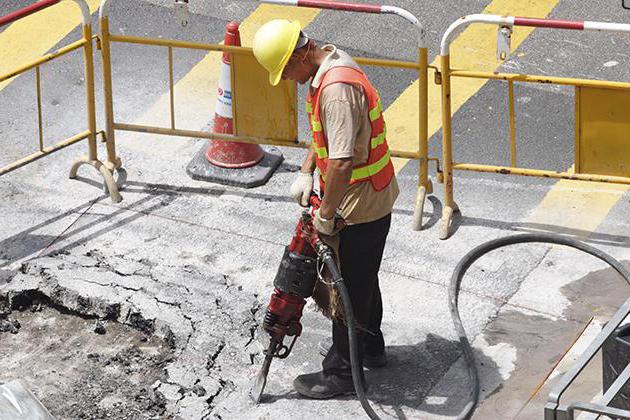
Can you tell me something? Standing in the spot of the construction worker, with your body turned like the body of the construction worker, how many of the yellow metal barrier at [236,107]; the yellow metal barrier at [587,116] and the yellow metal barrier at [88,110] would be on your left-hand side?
0

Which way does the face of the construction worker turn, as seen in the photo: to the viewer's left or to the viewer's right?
to the viewer's left

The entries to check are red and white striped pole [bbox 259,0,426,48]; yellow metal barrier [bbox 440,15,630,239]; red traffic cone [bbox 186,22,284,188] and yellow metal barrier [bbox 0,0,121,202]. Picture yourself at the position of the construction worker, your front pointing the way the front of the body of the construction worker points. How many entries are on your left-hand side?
0

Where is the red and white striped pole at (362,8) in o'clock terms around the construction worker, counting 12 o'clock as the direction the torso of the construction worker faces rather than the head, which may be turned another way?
The red and white striped pole is roughly at 3 o'clock from the construction worker.

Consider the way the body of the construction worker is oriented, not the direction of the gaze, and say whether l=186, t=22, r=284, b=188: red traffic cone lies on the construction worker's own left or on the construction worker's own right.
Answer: on the construction worker's own right

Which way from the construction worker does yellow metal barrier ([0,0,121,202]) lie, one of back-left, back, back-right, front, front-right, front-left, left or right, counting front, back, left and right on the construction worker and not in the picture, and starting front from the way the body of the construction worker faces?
front-right

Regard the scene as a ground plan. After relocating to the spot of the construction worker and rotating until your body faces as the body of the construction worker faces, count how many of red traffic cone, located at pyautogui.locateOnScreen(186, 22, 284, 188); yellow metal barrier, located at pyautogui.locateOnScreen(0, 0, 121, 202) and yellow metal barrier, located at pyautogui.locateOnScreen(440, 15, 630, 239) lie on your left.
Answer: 0

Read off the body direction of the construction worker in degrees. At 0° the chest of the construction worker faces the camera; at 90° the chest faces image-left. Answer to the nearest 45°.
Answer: approximately 90°

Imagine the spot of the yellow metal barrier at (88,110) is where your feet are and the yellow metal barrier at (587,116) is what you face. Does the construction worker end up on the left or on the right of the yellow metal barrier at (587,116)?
right

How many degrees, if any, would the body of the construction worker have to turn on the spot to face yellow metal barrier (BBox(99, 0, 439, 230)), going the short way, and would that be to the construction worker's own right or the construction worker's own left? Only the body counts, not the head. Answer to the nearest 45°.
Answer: approximately 90° to the construction worker's own right
